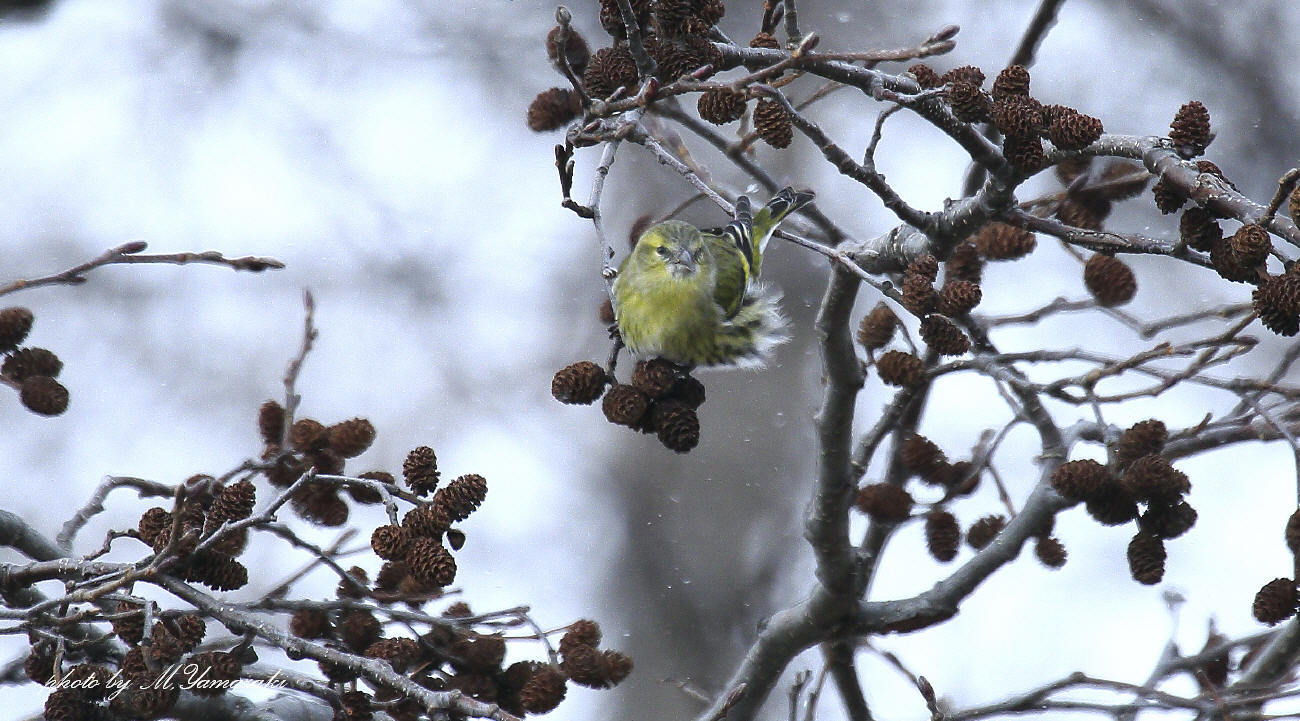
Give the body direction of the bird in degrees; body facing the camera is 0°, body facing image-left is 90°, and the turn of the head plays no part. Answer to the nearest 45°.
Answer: approximately 45°

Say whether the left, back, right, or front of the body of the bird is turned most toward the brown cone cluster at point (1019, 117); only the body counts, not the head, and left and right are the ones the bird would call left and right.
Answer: left

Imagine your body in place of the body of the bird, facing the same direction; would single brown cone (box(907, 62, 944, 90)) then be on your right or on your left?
on your left
